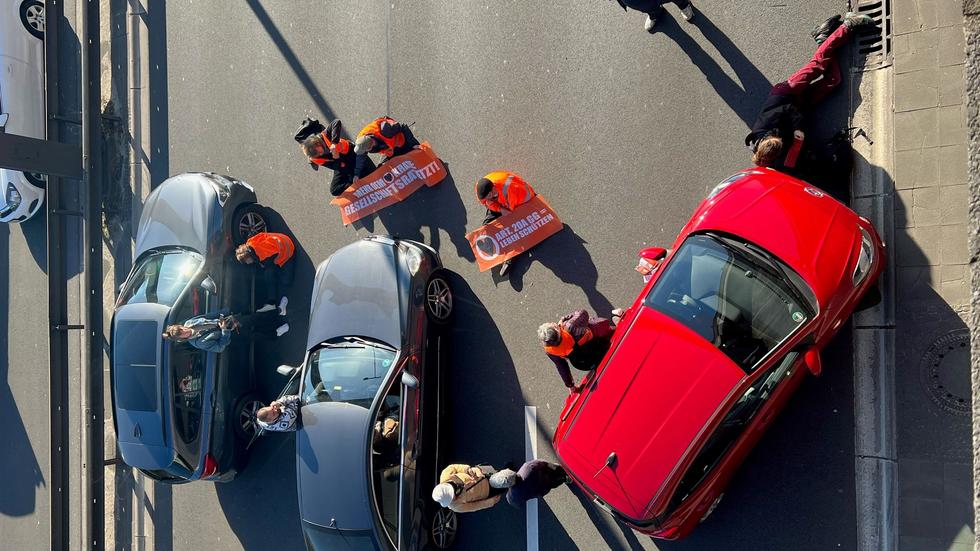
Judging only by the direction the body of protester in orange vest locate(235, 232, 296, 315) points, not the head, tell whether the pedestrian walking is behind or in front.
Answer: behind

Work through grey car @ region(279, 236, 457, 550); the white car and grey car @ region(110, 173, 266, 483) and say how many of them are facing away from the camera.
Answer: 2

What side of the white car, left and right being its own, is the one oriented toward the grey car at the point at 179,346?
front

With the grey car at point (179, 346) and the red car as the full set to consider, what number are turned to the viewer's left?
0

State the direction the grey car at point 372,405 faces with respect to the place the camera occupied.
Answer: facing away from the viewer

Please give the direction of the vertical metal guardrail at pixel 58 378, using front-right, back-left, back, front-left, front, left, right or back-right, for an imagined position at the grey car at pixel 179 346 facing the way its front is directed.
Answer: front-left

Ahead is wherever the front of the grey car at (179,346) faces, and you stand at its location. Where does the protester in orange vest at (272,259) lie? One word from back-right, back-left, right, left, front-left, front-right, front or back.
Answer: right

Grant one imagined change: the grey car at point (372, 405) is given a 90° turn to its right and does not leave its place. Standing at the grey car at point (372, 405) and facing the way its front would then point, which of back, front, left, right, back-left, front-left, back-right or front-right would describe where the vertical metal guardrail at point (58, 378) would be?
back-left
